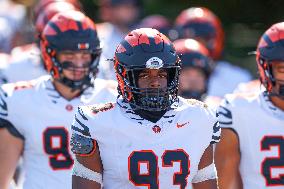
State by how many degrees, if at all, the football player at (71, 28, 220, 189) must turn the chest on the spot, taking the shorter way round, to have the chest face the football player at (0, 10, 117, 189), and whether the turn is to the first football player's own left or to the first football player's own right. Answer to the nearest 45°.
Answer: approximately 135° to the first football player's own right

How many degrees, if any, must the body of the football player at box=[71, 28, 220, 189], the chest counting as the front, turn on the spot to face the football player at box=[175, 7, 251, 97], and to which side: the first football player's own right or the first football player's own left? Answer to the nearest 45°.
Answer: approximately 180°

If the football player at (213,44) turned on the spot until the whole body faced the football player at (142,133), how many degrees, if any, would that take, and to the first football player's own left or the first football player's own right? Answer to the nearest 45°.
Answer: approximately 45° to the first football player's own left

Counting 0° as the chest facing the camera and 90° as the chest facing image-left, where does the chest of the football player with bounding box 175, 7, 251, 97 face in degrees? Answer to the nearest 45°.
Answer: approximately 45°

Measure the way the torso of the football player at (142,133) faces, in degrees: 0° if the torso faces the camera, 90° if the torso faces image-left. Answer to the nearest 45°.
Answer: approximately 0°
